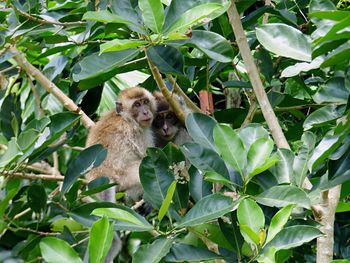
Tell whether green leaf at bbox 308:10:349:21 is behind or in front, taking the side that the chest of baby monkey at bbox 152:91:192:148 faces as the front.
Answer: in front

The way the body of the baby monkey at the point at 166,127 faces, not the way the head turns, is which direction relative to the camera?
toward the camera

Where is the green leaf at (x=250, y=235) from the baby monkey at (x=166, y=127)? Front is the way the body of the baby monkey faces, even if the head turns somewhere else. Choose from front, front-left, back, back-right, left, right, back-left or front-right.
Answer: front

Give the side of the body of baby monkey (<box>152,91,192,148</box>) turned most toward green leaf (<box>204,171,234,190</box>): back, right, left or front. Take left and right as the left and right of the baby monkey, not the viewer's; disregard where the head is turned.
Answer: front

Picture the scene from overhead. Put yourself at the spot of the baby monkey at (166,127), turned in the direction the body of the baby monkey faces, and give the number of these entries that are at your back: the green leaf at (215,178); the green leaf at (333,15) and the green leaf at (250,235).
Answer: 0
